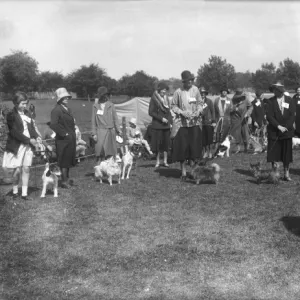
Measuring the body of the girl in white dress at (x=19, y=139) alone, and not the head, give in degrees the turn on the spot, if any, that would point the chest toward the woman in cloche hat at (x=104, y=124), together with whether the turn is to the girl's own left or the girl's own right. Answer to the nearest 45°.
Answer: approximately 90° to the girl's own left

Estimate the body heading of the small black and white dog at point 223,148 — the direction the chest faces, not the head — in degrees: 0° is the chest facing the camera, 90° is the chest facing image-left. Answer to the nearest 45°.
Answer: approximately 270°

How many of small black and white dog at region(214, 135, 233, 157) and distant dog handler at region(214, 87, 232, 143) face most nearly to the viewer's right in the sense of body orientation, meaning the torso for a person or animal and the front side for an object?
1

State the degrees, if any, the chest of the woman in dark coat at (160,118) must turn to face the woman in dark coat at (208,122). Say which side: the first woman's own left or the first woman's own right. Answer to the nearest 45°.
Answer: approximately 90° to the first woman's own left

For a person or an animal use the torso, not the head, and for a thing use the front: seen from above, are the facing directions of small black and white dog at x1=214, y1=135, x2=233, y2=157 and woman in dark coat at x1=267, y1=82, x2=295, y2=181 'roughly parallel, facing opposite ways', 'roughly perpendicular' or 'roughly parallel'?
roughly perpendicular

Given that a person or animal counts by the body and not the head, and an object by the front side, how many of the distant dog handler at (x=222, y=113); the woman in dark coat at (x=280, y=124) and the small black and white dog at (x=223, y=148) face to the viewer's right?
1

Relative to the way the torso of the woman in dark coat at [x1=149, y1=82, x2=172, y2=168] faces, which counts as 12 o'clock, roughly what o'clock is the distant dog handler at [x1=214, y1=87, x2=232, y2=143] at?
The distant dog handler is roughly at 9 o'clock from the woman in dark coat.

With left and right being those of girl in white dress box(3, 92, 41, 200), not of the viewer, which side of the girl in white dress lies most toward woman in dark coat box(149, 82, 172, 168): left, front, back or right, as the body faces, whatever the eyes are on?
left
